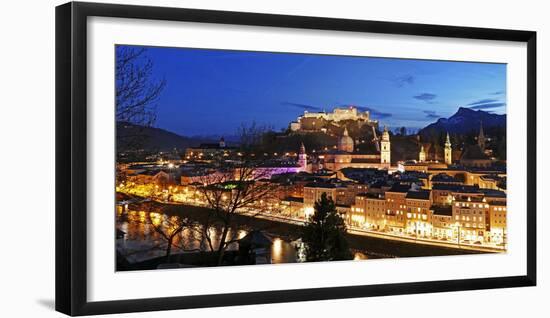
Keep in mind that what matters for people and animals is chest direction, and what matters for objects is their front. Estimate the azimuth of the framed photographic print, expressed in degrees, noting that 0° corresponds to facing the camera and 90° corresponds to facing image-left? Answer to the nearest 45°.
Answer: approximately 315°
